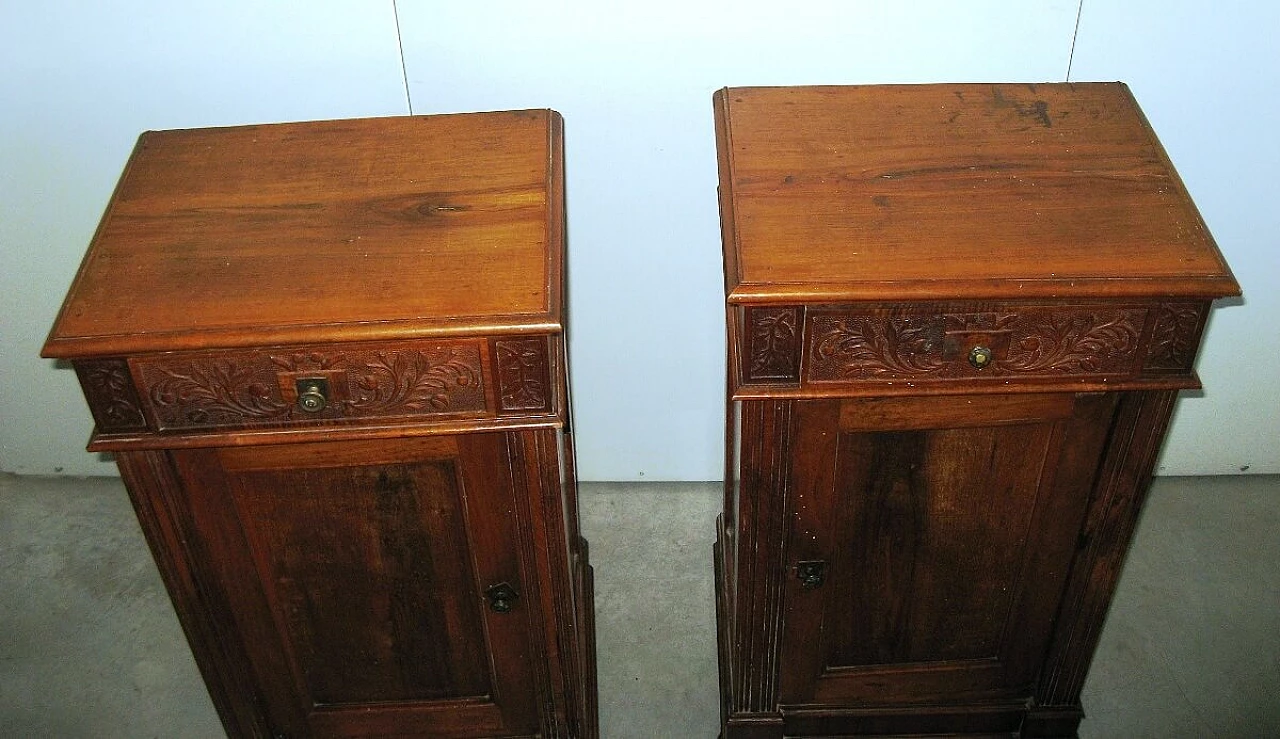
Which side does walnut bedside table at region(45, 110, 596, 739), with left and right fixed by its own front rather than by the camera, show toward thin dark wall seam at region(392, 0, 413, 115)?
back

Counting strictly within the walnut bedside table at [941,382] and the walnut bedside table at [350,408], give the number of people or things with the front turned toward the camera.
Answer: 2

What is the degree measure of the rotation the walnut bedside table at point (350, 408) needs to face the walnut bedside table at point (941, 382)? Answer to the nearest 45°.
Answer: approximately 90° to its left

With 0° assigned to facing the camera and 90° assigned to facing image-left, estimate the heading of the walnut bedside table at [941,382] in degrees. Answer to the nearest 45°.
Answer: approximately 0°

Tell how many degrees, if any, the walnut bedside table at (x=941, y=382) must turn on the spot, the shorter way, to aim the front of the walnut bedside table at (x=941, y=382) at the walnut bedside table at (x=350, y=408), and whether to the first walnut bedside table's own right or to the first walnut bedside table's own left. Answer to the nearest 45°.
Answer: approximately 45° to the first walnut bedside table's own right
